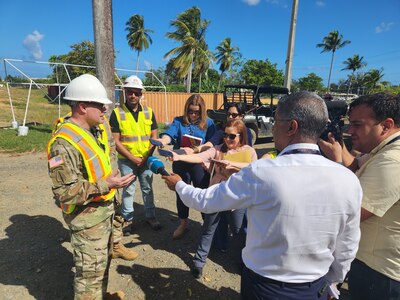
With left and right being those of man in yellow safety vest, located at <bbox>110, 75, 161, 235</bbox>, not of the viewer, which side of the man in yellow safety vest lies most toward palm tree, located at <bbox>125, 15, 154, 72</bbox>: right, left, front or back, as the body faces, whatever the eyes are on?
back

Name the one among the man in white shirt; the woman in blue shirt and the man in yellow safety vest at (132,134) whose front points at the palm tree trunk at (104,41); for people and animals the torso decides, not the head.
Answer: the man in white shirt

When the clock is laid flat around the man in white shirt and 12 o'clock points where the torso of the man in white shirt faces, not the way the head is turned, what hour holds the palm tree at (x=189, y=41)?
The palm tree is roughly at 1 o'clock from the man in white shirt.

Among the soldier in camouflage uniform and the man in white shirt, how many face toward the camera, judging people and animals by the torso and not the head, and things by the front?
0

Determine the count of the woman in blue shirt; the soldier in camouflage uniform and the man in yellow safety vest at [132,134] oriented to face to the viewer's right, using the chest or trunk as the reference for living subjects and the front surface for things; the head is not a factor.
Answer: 1

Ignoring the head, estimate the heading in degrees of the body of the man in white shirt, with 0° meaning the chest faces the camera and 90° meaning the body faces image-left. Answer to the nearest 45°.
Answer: approximately 135°

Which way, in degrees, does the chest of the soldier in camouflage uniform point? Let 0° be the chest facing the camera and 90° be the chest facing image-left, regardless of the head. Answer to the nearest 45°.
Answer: approximately 270°

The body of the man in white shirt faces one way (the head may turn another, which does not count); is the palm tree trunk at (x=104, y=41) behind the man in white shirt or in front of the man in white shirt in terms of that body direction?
in front

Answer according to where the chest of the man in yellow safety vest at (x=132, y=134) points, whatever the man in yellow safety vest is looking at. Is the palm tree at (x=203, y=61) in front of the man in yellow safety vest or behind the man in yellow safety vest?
behind

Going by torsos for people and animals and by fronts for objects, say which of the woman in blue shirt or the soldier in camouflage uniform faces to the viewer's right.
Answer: the soldier in camouflage uniform

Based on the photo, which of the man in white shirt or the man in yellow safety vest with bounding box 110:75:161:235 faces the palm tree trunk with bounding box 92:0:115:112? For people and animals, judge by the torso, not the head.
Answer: the man in white shirt

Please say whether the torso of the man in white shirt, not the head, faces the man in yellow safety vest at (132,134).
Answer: yes

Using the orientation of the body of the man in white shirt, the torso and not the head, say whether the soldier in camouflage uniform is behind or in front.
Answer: in front
